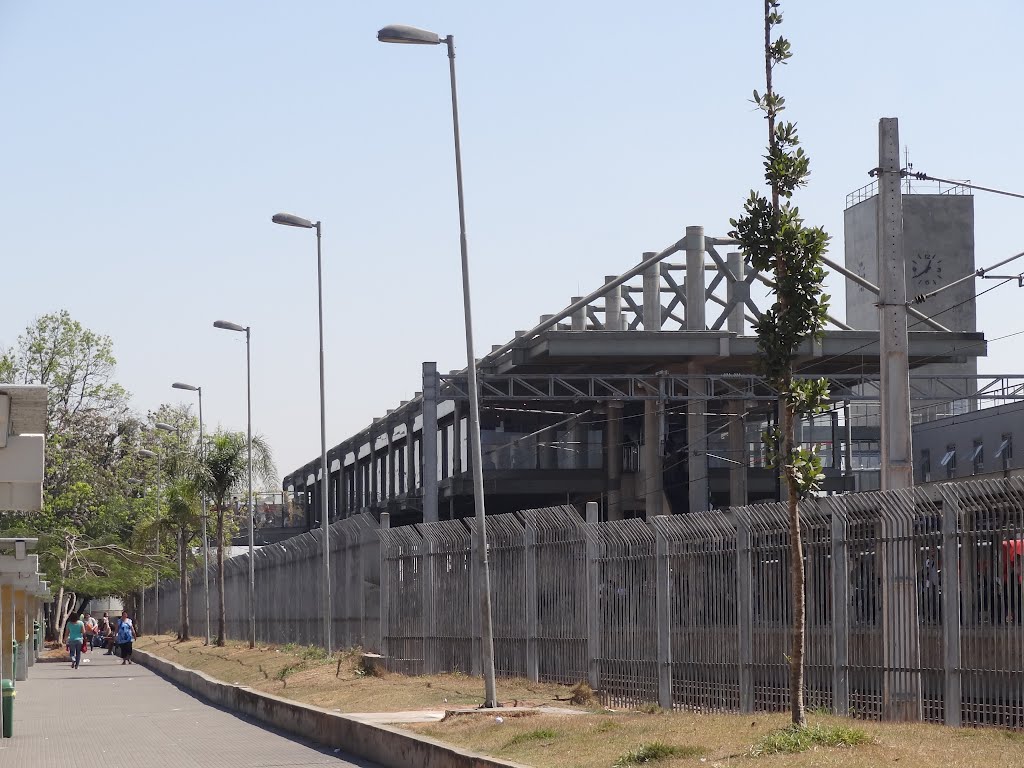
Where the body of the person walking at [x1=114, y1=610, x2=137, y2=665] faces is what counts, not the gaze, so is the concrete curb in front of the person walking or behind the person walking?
in front

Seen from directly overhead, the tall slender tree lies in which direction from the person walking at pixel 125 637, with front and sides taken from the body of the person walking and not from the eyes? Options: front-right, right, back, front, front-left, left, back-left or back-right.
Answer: front

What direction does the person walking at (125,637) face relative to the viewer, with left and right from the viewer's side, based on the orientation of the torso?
facing the viewer

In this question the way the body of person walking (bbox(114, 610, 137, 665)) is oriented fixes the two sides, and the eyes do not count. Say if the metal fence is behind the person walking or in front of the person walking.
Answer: in front
